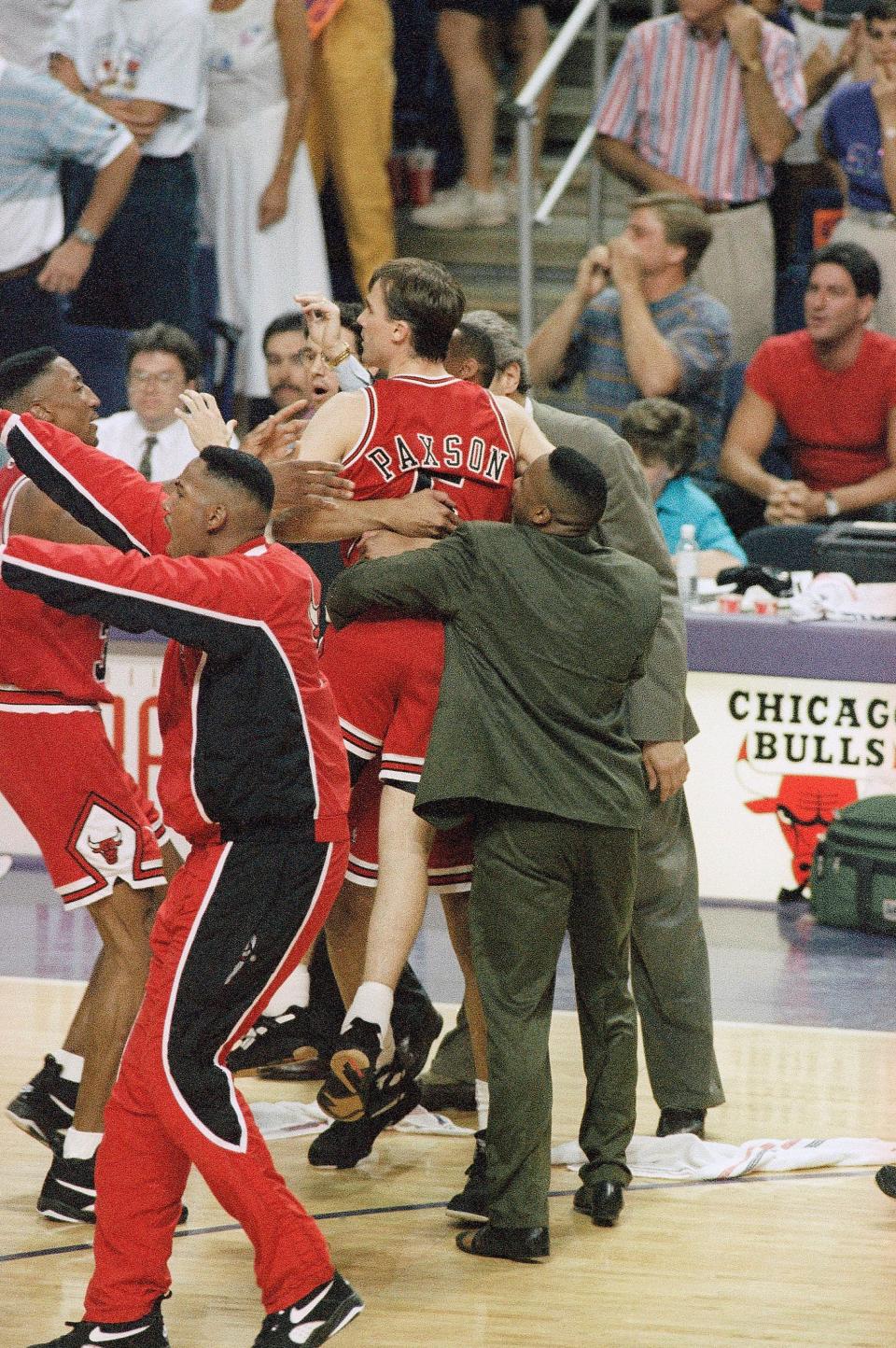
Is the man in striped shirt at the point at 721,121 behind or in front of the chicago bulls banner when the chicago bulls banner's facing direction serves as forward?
behind

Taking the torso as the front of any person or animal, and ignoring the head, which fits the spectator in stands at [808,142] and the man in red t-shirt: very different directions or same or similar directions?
same or similar directions

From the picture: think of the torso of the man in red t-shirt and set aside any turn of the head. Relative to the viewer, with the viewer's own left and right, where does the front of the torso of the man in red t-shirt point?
facing the viewer and to the left of the viewer

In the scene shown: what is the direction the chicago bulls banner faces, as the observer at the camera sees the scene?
facing the viewer

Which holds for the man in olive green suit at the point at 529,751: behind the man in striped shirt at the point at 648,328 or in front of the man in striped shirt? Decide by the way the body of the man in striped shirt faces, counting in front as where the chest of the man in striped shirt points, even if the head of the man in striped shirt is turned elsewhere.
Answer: in front

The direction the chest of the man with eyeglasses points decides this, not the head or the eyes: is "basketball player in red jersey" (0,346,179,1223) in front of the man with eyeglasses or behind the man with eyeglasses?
in front

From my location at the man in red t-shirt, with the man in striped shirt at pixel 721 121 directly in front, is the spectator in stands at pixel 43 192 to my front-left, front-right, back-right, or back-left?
front-left

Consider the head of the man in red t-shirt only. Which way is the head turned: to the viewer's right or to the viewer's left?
to the viewer's left

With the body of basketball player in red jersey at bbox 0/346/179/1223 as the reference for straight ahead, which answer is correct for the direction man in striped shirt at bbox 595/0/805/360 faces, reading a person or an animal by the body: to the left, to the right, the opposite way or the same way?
to the right

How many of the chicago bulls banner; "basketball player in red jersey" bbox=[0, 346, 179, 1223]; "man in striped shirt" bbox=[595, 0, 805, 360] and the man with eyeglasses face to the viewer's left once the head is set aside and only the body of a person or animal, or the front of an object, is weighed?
0

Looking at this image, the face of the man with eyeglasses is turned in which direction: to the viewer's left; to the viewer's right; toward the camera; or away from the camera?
toward the camera

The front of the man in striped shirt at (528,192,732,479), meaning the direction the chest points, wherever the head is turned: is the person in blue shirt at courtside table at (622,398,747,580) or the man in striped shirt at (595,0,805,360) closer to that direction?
the person in blue shirt at courtside table

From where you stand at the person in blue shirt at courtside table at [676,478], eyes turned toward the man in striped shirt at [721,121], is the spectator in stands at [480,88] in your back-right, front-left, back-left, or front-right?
front-left

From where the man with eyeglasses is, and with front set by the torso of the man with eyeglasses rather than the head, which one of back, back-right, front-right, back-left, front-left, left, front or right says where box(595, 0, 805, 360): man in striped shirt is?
back-left
